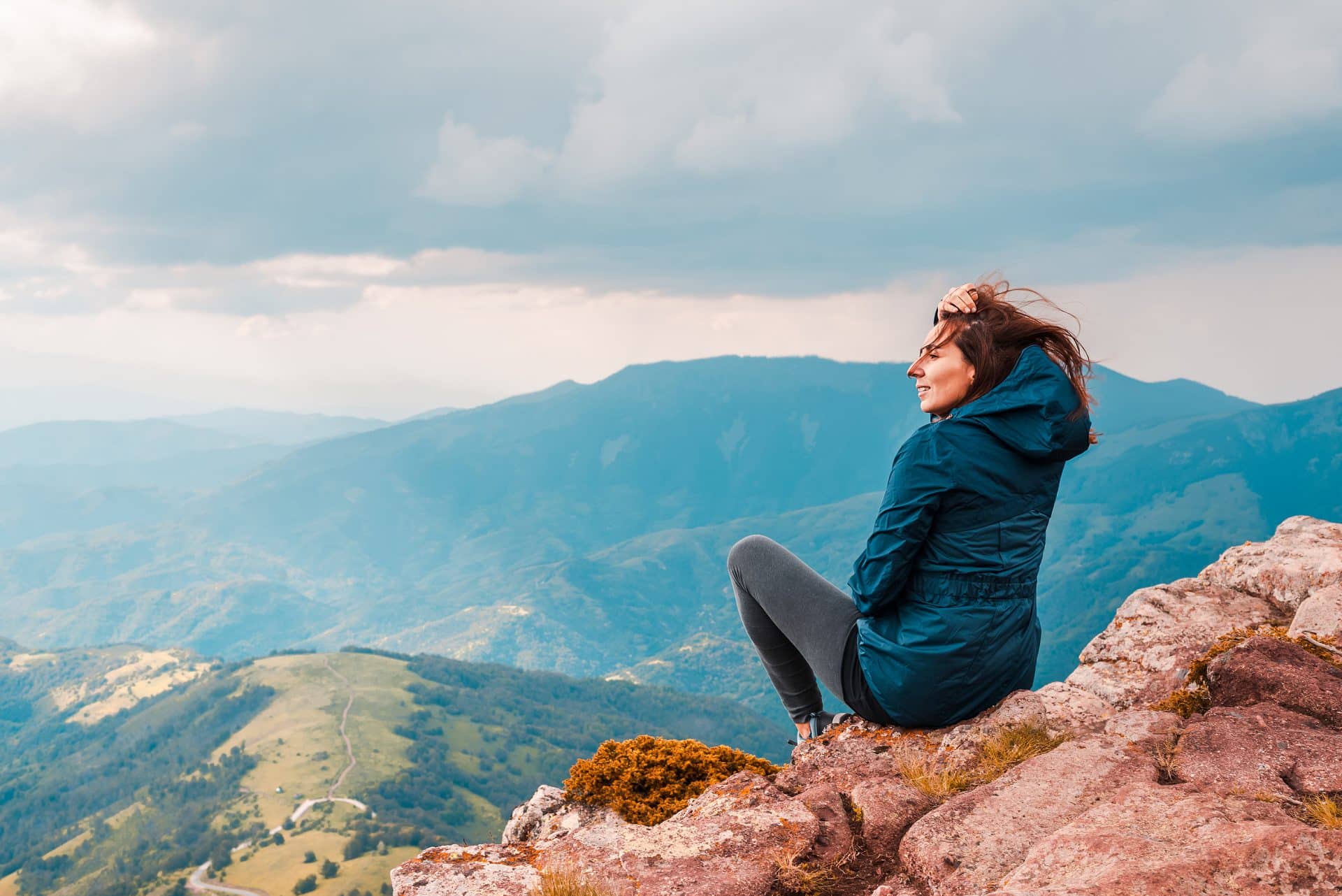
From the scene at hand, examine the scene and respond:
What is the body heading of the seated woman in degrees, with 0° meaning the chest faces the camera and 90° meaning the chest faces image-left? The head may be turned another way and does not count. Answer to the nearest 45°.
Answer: approximately 135°

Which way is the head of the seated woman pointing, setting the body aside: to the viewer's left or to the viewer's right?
to the viewer's left

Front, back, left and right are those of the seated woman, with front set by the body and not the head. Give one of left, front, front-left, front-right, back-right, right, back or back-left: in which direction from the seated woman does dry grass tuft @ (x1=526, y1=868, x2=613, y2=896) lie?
left

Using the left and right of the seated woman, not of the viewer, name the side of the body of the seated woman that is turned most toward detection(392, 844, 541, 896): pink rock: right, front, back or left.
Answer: left

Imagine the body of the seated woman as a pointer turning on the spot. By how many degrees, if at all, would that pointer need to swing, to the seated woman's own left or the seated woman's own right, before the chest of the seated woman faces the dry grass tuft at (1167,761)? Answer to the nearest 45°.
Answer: approximately 180°
